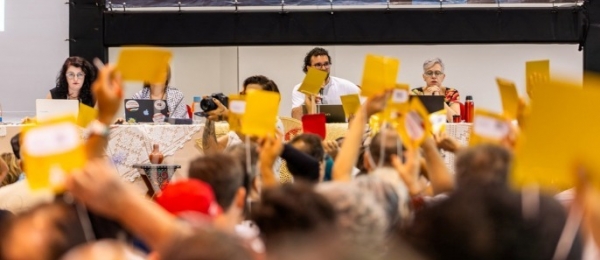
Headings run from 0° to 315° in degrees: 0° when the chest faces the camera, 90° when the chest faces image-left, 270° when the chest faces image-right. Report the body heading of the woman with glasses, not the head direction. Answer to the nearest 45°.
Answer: approximately 0°

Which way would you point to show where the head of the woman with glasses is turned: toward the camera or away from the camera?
toward the camera

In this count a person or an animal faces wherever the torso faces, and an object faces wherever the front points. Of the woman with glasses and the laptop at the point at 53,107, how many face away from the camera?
1

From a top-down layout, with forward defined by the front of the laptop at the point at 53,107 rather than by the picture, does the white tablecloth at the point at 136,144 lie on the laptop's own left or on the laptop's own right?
on the laptop's own right

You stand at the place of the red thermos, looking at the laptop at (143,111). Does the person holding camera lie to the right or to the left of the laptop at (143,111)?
left

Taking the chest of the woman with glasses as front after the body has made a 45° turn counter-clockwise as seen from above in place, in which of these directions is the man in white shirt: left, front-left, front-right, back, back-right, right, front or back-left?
front-left

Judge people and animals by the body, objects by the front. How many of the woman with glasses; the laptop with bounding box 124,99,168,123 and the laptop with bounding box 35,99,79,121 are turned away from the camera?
2

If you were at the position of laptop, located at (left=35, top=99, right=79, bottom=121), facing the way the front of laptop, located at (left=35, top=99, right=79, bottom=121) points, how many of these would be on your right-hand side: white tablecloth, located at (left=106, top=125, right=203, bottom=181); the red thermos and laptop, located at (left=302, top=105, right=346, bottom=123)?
3

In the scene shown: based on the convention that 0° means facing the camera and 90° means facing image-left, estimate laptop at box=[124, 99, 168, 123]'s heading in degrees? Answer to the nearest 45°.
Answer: approximately 180°

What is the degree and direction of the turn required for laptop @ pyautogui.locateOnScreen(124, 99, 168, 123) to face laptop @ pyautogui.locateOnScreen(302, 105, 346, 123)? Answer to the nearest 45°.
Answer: approximately 135° to its right

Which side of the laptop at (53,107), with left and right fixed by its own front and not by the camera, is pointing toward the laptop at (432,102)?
right

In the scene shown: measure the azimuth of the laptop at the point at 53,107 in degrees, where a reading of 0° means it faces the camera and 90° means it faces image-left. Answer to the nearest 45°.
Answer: approximately 180°

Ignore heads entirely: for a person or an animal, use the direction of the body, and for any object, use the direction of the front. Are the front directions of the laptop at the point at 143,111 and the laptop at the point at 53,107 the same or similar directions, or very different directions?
same or similar directions

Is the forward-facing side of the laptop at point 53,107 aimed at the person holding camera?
no

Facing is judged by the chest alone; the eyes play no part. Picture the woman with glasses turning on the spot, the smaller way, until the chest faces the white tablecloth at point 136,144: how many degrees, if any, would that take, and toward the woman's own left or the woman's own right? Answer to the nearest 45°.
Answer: approximately 45° to the woman's own left

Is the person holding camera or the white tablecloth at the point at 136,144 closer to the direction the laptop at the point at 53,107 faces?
the white tablecloth
